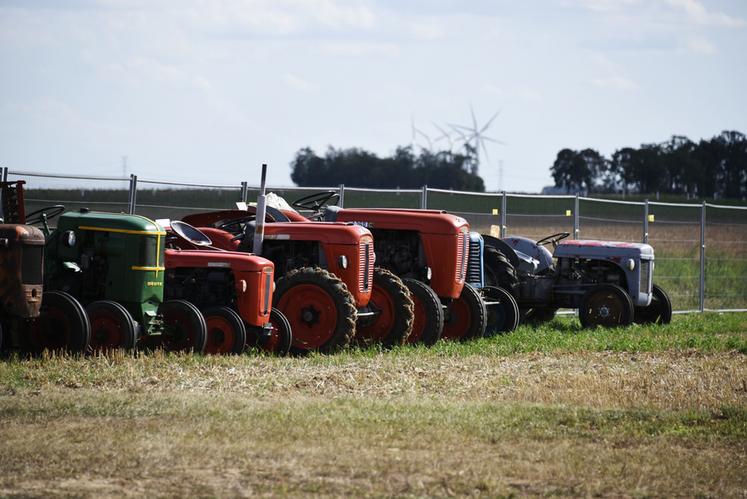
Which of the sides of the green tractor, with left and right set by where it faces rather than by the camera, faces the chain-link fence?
left

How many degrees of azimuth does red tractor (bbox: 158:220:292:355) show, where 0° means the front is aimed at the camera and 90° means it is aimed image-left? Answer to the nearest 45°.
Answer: approximately 315°

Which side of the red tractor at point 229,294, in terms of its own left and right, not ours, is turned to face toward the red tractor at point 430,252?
left

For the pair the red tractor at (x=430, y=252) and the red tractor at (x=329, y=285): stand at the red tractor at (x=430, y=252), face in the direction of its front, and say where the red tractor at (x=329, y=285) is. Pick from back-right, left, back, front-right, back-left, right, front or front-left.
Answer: right

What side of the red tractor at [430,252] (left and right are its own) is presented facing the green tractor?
right

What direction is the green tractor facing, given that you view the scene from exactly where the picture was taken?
facing the viewer and to the right of the viewer

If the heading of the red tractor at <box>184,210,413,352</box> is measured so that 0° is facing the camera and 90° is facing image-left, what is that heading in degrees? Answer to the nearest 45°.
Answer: approximately 315°

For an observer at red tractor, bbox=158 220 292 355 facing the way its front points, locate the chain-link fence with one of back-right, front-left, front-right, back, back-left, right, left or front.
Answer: left

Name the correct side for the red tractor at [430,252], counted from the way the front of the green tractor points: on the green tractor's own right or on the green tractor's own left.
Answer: on the green tractor's own left

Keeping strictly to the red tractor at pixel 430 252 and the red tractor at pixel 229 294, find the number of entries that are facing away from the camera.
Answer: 0
